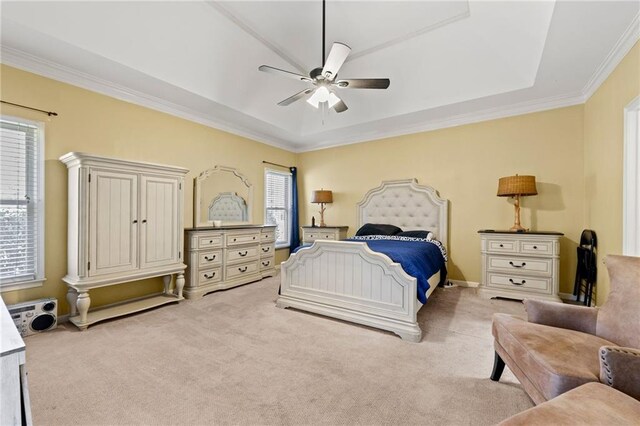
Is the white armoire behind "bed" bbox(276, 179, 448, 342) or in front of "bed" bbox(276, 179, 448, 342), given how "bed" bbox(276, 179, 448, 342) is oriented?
in front

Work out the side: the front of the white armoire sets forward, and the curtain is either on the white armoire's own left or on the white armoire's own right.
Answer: on the white armoire's own left

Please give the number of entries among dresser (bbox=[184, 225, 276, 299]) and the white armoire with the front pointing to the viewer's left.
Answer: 0

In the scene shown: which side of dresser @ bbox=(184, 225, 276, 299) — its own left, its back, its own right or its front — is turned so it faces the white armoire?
right

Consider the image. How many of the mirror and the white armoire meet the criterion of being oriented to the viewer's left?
0

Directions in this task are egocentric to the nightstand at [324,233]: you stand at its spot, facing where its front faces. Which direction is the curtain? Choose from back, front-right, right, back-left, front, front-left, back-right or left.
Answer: right

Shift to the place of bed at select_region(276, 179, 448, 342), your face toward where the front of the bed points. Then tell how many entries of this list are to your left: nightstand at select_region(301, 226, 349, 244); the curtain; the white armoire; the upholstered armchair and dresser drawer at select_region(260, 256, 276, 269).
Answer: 1

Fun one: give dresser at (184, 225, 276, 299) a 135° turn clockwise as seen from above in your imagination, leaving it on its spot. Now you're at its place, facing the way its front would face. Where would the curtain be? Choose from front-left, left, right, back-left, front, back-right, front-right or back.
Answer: back-right

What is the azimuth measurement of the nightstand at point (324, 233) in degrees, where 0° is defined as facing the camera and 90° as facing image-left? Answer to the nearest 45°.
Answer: approximately 45°

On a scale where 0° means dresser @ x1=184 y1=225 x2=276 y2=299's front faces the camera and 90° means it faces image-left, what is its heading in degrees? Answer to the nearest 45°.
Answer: approximately 315°

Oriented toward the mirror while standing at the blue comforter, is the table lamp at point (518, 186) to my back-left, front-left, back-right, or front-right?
back-right

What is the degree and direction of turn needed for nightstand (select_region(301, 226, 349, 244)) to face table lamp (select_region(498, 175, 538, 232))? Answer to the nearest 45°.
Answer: approximately 90° to its left

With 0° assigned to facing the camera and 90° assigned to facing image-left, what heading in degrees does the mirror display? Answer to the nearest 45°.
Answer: approximately 315°

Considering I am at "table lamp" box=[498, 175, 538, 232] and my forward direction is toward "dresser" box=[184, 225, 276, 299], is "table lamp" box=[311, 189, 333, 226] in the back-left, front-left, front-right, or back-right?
front-right

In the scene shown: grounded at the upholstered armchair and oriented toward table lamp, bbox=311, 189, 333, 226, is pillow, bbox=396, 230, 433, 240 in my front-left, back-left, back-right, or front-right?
front-right

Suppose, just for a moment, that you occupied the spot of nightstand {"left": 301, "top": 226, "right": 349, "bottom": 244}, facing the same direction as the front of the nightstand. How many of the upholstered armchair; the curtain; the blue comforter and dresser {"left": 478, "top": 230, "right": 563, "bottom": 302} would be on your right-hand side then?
1

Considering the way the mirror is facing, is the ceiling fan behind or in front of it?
in front

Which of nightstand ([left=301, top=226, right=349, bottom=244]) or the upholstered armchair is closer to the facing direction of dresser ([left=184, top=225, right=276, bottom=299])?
the upholstered armchair

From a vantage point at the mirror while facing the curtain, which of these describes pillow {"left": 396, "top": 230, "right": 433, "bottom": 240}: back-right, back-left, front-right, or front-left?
front-right
